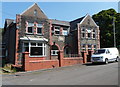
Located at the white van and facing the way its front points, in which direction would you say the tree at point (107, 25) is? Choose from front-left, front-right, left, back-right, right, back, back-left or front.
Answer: back-right

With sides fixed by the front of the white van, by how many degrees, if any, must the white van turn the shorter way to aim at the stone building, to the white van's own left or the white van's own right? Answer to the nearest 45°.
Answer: approximately 45° to the white van's own right

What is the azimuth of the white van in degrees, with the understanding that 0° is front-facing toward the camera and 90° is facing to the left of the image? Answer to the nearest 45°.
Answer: approximately 45°

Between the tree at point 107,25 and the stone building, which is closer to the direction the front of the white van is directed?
the stone building
